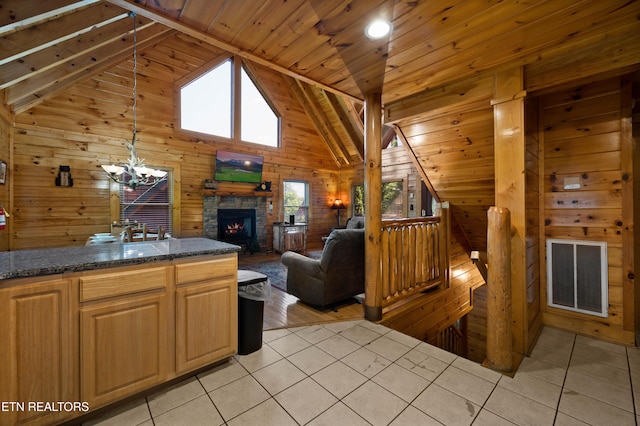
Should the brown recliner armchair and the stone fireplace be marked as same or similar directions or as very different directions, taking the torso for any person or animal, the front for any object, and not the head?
very different directions

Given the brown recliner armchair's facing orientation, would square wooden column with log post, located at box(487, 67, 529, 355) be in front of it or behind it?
behind

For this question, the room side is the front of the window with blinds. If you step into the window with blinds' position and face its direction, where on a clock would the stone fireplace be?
The stone fireplace is roughly at 9 o'clock from the window with blinds.

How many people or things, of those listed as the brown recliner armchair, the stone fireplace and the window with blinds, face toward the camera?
2

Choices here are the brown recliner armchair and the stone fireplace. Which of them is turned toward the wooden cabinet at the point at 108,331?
the stone fireplace

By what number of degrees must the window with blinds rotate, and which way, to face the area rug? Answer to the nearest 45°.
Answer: approximately 45° to its left

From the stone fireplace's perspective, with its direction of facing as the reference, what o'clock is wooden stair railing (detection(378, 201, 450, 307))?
The wooden stair railing is roughly at 11 o'clock from the stone fireplace.

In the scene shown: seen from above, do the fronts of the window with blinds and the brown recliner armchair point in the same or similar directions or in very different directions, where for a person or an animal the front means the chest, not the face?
very different directions

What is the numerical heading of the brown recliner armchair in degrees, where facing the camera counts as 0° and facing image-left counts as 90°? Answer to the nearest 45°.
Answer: approximately 135°

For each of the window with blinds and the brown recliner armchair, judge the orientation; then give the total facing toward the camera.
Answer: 1

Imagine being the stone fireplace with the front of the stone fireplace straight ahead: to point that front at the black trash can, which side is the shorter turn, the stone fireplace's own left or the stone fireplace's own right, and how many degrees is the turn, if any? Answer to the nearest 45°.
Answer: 0° — it already faces it
